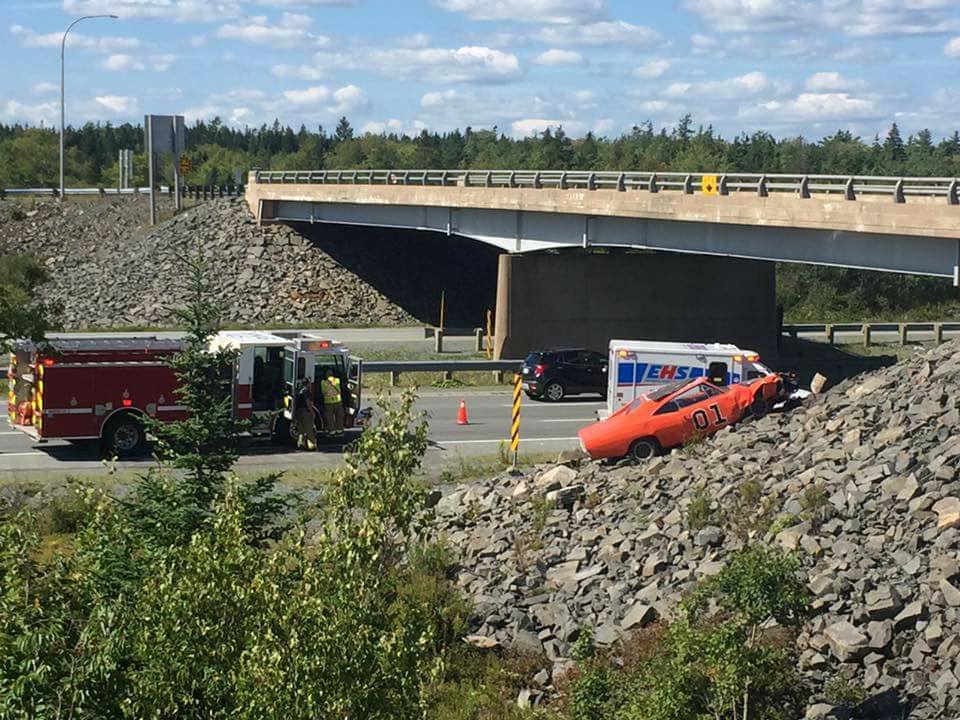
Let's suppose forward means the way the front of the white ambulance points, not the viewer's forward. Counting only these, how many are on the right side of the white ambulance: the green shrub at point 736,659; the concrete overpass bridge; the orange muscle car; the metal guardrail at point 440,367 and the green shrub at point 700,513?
3

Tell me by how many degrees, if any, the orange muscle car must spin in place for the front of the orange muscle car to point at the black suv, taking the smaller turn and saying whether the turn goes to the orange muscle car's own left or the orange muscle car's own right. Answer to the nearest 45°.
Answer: approximately 90° to the orange muscle car's own left

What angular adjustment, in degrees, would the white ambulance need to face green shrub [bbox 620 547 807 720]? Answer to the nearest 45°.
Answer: approximately 90° to its right

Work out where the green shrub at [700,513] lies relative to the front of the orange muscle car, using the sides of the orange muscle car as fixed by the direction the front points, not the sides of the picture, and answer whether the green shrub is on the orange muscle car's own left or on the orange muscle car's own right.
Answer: on the orange muscle car's own right

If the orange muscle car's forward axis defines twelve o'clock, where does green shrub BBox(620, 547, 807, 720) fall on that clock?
The green shrub is roughly at 3 o'clock from the orange muscle car.

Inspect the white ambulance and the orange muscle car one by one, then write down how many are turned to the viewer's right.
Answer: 2

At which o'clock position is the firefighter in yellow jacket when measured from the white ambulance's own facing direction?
The firefighter in yellow jacket is roughly at 6 o'clock from the white ambulance.

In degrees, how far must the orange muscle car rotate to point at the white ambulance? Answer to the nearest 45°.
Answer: approximately 90° to its left

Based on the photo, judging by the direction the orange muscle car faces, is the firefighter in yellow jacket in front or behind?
behind

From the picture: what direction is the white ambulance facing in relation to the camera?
to the viewer's right

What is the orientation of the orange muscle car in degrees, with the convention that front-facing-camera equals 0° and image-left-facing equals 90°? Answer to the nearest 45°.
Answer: approximately 270°
